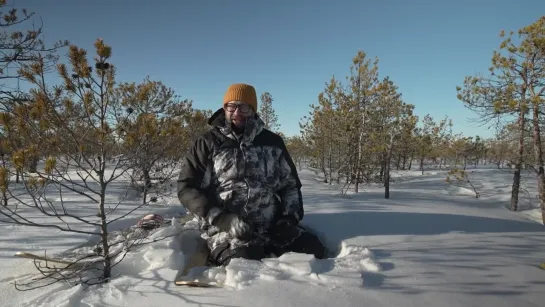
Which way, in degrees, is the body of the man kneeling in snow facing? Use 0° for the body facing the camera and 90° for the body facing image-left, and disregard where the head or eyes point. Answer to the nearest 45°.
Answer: approximately 0°
